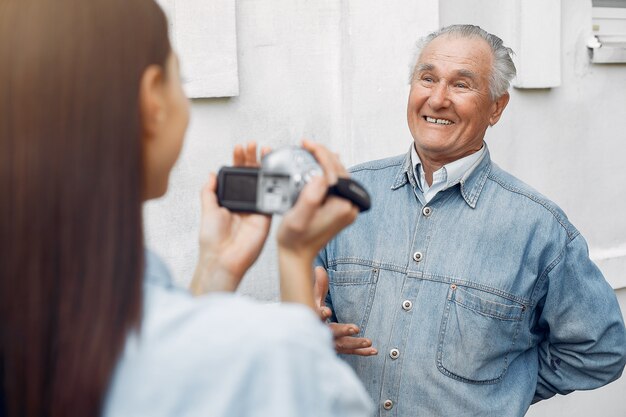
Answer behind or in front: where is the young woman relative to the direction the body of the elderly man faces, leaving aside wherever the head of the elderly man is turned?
in front

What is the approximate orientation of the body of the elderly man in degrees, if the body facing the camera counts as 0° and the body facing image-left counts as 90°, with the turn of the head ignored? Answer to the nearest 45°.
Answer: approximately 45°

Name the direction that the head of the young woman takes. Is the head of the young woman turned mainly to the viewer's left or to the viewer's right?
to the viewer's right

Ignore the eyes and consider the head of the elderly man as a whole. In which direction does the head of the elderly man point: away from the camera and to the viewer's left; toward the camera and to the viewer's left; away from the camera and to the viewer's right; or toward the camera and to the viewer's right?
toward the camera and to the viewer's left

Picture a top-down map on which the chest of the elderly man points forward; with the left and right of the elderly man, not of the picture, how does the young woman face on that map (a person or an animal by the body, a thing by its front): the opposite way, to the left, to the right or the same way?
the opposite way

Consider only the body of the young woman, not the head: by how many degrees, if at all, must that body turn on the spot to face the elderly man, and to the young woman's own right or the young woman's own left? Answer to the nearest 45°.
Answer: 0° — they already face them
